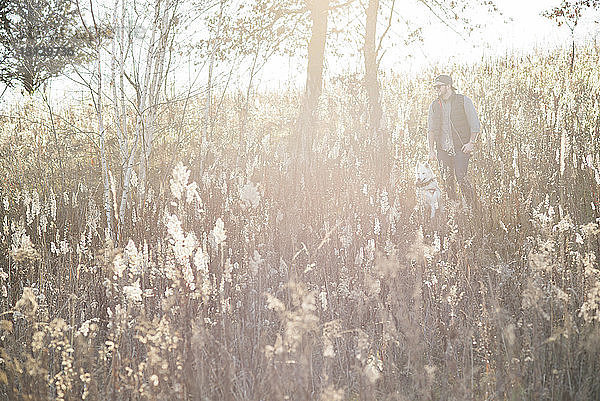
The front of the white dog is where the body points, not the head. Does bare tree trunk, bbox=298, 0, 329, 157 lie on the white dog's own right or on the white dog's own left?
on the white dog's own right

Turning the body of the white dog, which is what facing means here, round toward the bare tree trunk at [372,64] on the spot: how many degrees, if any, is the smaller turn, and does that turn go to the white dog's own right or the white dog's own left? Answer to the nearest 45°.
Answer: approximately 135° to the white dog's own right

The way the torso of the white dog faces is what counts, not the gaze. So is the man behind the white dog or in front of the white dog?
behind

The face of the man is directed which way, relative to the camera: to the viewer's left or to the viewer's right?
to the viewer's left

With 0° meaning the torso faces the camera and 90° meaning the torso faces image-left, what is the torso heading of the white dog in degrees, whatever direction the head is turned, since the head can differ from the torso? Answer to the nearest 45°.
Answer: approximately 45°
